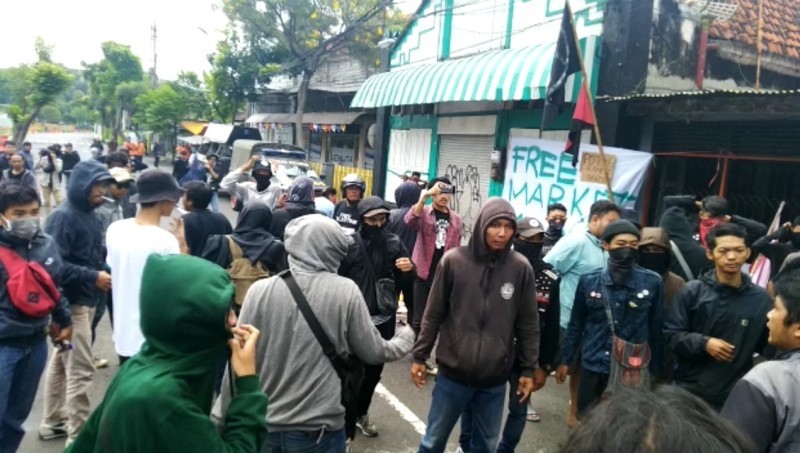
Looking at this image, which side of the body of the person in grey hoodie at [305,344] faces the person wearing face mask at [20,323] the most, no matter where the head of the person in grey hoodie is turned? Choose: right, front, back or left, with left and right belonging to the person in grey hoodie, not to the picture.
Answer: left

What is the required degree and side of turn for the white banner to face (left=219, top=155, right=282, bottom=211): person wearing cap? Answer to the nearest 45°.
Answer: approximately 45° to its right

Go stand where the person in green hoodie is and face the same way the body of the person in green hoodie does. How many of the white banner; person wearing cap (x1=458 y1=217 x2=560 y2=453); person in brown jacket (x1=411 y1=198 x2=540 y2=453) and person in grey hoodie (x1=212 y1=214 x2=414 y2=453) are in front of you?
4

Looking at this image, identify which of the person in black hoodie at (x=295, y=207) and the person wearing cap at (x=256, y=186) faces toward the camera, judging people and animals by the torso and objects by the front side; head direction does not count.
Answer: the person wearing cap

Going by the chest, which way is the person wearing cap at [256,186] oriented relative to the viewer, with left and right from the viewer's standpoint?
facing the viewer

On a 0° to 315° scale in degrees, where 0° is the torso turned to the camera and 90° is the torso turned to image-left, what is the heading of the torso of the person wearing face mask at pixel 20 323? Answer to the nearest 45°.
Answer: approximately 315°

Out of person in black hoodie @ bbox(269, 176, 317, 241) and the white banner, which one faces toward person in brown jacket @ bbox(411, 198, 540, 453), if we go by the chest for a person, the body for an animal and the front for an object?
the white banner

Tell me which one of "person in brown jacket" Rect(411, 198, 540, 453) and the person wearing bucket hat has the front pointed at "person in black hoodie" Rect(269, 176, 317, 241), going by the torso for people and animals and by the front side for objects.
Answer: the person wearing bucket hat

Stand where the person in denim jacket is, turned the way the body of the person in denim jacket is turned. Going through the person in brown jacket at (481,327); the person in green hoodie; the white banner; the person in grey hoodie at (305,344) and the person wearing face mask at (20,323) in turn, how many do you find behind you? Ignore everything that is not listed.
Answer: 1

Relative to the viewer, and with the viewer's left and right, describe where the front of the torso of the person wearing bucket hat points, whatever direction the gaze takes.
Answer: facing away from the viewer and to the right of the viewer

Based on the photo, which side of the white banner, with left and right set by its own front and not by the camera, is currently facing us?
front

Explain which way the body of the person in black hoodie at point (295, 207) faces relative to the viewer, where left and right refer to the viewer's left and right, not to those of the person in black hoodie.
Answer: facing away from the viewer

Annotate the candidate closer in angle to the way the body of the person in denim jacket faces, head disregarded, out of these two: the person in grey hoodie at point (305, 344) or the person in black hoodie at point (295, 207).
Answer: the person in grey hoodie

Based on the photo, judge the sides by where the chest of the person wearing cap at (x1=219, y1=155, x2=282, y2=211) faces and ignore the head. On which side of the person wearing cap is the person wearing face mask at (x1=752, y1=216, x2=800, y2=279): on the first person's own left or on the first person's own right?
on the first person's own left

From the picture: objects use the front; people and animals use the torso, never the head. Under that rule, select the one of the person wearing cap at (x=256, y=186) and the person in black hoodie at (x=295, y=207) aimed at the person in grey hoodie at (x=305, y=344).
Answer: the person wearing cap

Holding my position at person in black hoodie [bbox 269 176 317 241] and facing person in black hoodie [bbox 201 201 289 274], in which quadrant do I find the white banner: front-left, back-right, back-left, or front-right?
back-left

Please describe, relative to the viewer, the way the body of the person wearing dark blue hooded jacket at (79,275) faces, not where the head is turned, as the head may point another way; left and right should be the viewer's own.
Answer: facing to the right of the viewer

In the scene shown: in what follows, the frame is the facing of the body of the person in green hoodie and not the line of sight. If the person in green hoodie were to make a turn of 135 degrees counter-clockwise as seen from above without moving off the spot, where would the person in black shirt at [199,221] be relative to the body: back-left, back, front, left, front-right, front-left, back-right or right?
right

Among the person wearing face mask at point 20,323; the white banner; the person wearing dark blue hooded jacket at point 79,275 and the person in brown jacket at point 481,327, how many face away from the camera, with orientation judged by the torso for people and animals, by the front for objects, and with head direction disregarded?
0

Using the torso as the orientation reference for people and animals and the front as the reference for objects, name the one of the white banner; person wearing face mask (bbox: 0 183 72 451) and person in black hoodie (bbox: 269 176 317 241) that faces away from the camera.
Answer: the person in black hoodie

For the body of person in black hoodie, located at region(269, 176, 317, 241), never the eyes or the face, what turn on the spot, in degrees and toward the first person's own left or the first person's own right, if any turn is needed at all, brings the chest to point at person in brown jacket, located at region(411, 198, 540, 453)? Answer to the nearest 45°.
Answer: approximately 135° to the first person's own right
